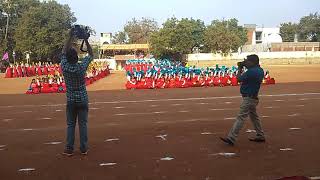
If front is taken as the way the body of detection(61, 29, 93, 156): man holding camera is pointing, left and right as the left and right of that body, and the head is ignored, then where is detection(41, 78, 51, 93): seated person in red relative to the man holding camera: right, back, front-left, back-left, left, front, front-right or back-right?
front

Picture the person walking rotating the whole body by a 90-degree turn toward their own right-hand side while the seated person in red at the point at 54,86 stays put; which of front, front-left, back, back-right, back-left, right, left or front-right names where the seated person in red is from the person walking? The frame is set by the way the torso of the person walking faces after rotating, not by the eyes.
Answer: front-left

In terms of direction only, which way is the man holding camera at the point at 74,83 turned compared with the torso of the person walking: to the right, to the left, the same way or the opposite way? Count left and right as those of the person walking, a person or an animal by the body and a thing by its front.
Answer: to the right

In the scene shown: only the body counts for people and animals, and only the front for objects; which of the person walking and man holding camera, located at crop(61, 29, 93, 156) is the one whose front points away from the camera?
the man holding camera

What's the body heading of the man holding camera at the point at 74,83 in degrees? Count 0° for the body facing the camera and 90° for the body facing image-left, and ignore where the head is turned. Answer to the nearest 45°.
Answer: approximately 180°

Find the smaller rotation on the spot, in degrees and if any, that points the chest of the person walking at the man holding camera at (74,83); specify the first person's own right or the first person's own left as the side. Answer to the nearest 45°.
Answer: approximately 45° to the first person's own left

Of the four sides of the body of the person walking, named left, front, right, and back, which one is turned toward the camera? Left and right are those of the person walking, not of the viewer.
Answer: left

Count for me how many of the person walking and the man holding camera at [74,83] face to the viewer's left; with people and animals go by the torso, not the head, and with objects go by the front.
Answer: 1

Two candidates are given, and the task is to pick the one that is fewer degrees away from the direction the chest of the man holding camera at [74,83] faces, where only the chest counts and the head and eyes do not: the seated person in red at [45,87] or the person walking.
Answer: the seated person in red

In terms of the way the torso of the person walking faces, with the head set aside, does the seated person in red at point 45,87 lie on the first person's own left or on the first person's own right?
on the first person's own right

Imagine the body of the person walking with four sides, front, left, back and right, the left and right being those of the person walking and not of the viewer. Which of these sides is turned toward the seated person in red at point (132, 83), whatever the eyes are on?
right

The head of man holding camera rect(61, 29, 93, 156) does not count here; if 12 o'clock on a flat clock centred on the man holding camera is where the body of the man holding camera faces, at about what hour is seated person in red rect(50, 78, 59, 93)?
The seated person in red is roughly at 12 o'clock from the man holding camera.

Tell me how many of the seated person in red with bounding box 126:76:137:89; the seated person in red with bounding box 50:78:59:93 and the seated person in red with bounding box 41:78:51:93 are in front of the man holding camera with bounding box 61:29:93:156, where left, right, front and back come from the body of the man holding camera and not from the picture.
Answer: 3
